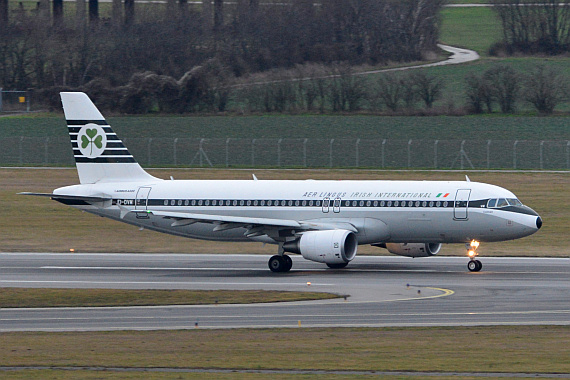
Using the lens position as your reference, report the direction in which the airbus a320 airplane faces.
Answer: facing the viewer and to the right of the viewer
